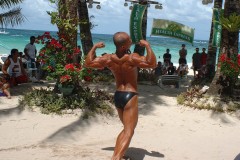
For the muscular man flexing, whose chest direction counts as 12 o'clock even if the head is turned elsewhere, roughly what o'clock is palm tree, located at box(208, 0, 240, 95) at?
The palm tree is roughly at 1 o'clock from the muscular man flexing.

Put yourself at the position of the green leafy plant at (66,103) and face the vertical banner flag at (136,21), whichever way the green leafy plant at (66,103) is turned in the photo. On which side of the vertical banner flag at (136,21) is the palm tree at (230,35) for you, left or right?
right

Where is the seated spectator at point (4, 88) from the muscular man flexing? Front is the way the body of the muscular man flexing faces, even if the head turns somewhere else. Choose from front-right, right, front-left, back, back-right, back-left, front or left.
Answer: front-left

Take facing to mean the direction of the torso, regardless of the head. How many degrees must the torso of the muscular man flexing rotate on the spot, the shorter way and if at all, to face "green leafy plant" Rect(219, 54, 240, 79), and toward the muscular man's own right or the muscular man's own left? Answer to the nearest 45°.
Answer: approximately 45° to the muscular man's own right

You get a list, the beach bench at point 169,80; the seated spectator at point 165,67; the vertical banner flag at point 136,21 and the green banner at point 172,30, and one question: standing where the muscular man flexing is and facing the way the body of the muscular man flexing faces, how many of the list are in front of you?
4

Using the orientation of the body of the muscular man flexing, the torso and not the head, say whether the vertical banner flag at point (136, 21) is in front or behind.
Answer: in front

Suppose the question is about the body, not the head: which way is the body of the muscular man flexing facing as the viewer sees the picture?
away from the camera

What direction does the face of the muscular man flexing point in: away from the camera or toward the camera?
away from the camera

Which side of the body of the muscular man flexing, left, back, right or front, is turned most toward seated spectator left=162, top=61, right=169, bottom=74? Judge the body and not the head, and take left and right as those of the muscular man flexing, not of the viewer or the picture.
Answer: front

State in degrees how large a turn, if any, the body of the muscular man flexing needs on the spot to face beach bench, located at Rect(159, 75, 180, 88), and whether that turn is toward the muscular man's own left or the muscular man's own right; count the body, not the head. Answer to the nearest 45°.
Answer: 0° — they already face it

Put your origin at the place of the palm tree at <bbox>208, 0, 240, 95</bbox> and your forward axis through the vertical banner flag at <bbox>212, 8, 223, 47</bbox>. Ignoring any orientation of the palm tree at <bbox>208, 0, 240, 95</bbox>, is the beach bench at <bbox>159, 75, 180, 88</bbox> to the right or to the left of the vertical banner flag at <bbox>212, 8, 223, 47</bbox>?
left
